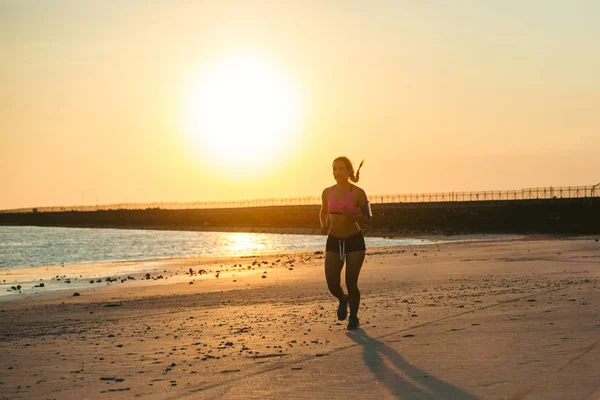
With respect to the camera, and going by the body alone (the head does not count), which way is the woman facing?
toward the camera
